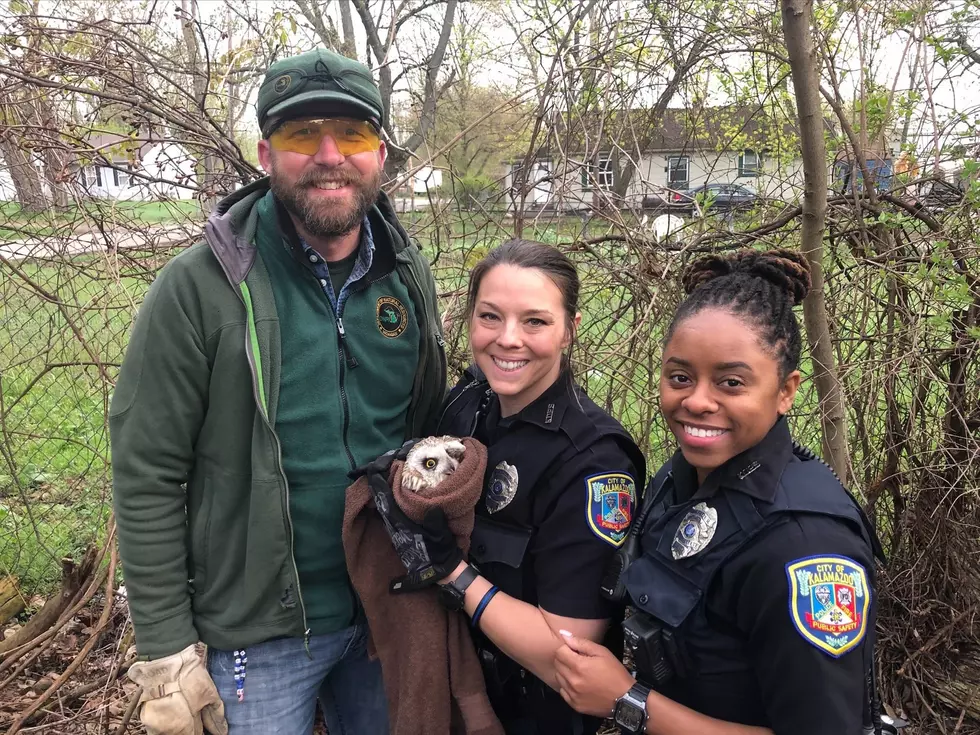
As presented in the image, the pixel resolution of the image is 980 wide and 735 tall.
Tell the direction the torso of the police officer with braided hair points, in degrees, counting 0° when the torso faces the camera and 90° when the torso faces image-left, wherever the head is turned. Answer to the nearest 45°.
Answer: approximately 45°

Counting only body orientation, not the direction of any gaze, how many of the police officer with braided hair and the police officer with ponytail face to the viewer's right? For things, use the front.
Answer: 0

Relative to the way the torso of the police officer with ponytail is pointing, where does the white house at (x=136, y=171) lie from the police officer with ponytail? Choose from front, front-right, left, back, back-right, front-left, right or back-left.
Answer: right

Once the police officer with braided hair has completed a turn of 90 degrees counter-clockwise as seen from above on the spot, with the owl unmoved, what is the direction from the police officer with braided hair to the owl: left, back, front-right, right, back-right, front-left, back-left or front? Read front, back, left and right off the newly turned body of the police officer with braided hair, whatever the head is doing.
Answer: back-right

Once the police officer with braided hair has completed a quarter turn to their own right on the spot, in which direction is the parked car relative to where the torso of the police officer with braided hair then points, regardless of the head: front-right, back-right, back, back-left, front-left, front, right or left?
front-right

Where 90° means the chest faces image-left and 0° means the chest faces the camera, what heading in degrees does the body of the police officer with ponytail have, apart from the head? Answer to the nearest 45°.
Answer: approximately 45°

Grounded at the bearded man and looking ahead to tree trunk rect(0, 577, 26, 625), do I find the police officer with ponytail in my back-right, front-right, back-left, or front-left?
back-right
